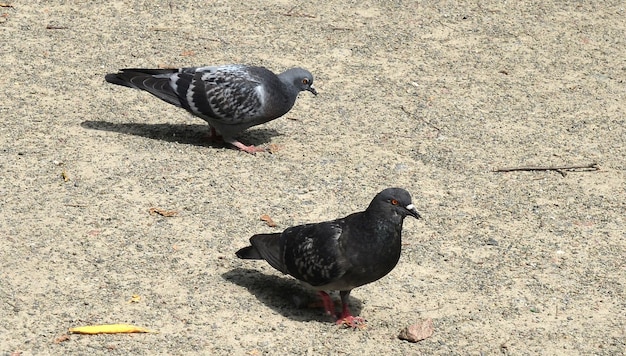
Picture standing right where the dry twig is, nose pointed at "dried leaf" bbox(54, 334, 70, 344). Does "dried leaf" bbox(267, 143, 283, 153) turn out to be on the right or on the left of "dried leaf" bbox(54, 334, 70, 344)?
right

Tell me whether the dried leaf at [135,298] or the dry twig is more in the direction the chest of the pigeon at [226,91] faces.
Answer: the dry twig

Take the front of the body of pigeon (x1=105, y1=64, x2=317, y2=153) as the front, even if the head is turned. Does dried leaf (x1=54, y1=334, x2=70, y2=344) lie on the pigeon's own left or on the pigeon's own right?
on the pigeon's own right

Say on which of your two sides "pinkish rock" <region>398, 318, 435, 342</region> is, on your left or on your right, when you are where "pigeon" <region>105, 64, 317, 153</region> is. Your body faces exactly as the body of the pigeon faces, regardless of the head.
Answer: on your right

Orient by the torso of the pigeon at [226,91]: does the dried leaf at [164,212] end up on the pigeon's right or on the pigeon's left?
on the pigeon's right

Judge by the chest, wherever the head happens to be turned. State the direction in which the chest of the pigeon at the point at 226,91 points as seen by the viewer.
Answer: to the viewer's right

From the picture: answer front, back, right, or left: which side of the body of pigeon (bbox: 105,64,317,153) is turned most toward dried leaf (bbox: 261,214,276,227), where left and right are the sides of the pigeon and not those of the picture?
right

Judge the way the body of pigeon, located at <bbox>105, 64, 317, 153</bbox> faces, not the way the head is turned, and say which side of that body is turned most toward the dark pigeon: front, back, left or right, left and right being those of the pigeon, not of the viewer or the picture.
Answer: right

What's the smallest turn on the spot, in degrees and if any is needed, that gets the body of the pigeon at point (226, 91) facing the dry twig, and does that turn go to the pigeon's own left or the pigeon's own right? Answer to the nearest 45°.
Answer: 0° — it already faces it

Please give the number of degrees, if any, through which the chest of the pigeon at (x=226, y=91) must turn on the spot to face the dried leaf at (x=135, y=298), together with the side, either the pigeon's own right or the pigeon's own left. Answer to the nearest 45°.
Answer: approximately 90° to the pigeon's own right

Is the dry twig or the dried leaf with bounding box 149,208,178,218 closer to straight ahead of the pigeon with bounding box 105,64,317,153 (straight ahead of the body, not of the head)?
the dry twig
